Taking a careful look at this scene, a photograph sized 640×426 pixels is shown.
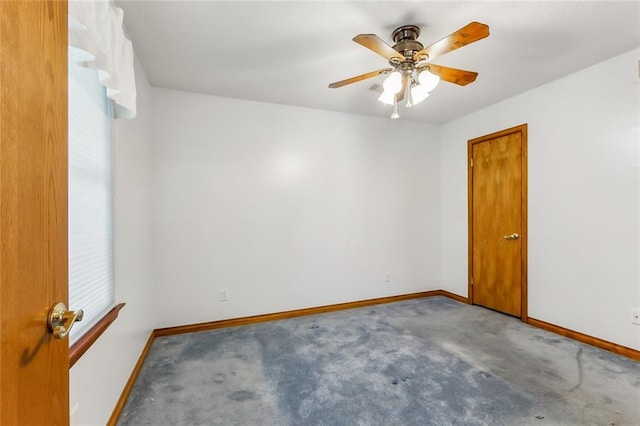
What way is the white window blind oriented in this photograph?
to the viewer's right

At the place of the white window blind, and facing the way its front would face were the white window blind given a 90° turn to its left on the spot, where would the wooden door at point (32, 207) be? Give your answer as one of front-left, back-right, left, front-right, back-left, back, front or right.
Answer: back

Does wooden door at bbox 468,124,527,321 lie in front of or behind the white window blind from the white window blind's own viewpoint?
in front

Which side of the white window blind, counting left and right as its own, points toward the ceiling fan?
front
